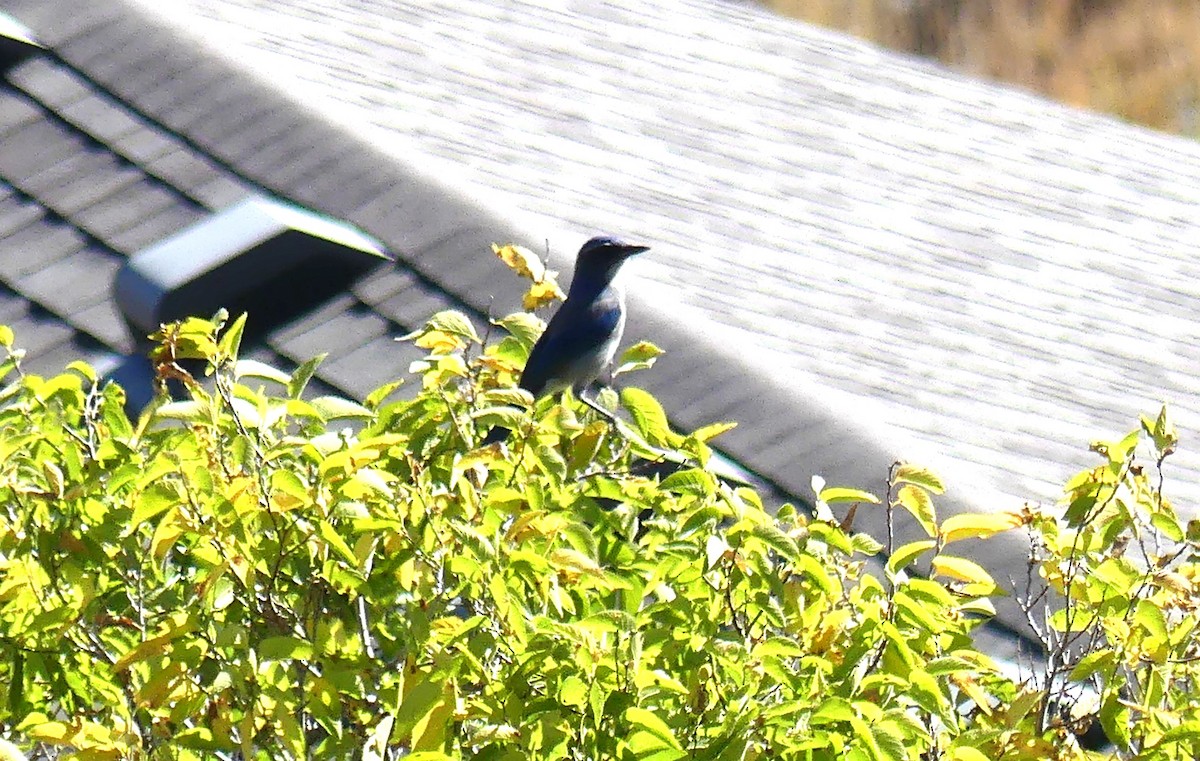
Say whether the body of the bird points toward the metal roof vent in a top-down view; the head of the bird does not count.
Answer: no

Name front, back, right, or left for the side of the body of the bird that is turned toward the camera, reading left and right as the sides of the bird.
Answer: right
